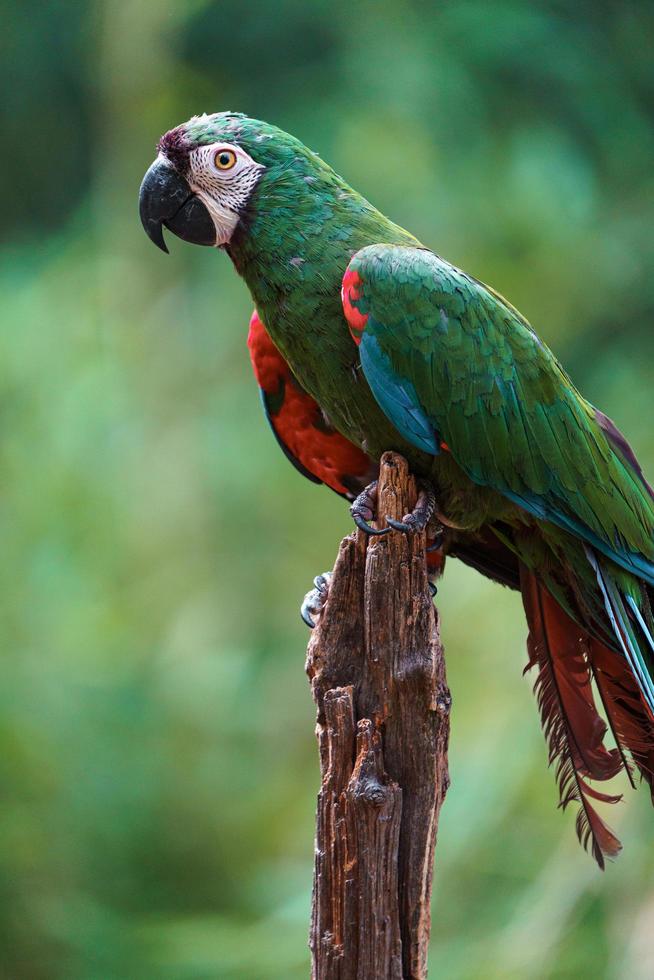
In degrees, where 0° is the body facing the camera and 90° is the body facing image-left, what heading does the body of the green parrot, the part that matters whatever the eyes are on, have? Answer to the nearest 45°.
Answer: approximately 90°
